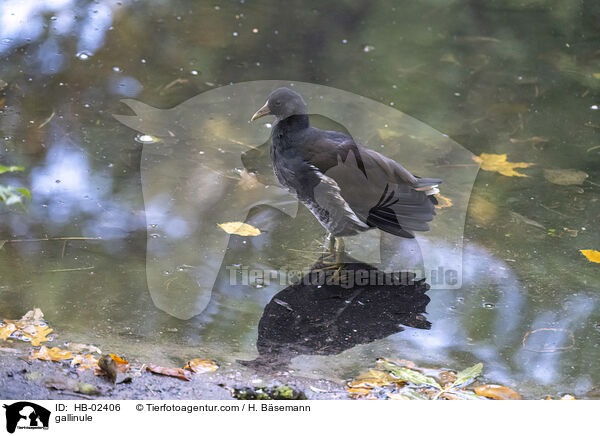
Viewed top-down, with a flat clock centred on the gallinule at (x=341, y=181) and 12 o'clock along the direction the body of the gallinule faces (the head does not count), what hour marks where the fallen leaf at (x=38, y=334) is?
The fallen leaf is roughly at 11 o'clock from the gallinule.

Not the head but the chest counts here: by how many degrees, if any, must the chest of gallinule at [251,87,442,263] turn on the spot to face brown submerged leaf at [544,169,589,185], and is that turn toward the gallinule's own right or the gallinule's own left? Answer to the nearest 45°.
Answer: approximately 135° to the gallinule's own right

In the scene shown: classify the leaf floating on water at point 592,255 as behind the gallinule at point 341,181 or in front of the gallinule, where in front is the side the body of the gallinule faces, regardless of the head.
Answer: behind

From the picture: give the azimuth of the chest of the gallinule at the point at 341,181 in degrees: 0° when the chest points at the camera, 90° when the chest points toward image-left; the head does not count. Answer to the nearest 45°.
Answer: approximately 90°

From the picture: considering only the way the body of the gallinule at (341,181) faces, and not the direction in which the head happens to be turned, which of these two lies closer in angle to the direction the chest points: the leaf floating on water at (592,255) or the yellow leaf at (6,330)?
the yellow leaf

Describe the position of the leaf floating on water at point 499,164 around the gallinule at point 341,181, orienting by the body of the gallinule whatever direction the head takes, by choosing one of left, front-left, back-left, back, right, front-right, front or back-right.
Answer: back-right

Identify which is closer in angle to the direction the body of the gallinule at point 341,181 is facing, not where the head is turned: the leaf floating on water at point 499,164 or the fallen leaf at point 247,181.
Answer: the fallen leaf

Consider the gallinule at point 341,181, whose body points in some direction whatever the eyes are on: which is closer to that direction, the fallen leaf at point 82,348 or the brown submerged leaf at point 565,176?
the fallen leaf
